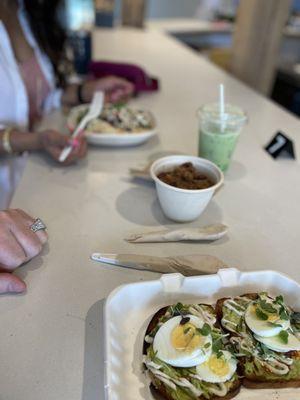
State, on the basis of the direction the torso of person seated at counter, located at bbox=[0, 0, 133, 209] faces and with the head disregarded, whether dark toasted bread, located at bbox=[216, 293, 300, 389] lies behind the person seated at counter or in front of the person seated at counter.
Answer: in front

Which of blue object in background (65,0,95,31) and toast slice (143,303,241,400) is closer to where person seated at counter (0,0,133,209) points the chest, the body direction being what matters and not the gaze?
the toast slice

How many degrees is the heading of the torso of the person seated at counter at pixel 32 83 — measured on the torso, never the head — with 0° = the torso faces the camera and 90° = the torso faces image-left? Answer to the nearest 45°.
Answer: approximately 315°

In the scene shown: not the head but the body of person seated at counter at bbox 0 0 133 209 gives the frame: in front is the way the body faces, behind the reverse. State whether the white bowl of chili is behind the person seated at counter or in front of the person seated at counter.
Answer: in front

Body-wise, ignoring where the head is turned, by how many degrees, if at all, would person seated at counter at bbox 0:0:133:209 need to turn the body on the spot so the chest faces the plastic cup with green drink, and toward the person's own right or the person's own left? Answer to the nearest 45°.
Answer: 0° — they already face it

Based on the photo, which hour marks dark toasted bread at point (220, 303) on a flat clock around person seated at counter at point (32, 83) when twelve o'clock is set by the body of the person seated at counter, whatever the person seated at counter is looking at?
The dark toasted bread is roughly at 1 o'clock from the person seated at counter.

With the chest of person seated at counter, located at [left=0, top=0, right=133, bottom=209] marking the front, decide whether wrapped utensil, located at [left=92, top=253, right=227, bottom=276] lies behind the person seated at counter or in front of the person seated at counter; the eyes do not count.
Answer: in front

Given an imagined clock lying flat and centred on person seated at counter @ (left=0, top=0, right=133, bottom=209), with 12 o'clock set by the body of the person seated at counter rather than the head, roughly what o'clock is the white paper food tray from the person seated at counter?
The white paper food tray is roughly at 1 o'clock from the person seated at counter.
